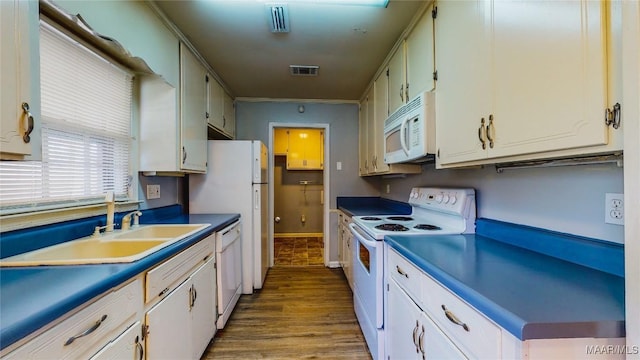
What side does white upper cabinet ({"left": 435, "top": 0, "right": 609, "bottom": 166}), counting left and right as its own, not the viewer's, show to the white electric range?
right

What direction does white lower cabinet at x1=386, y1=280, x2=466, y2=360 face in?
to the viewer's left

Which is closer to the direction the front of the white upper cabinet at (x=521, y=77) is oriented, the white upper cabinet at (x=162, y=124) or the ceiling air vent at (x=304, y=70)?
the white upper cabinet

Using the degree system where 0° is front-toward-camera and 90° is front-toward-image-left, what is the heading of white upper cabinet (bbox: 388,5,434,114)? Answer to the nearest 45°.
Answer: approximately 90°

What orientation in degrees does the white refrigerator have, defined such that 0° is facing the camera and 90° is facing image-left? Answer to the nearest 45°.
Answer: approximately 270°

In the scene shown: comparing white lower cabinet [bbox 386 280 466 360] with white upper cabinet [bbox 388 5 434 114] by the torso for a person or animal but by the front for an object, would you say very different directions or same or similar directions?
same or similar directions

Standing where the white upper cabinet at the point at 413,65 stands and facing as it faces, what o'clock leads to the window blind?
The window blind is roughly at 11 o'clock from the white upper cabinet.

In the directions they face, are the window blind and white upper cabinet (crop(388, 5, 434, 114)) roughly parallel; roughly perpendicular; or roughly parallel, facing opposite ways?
roughly parallel, facing opposite ways

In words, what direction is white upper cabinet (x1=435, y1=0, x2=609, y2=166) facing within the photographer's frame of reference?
facing the viewer and to the left of the viewer

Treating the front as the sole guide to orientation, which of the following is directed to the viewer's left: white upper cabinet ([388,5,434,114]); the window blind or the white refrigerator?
the white upper cabinet

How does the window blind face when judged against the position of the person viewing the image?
facing the viewer and to the right of the viewer

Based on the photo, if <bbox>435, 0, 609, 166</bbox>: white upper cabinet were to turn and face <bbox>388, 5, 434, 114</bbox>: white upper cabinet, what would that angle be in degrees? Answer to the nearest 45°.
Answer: approximately 90° to its right

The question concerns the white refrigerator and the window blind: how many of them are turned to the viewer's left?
0
